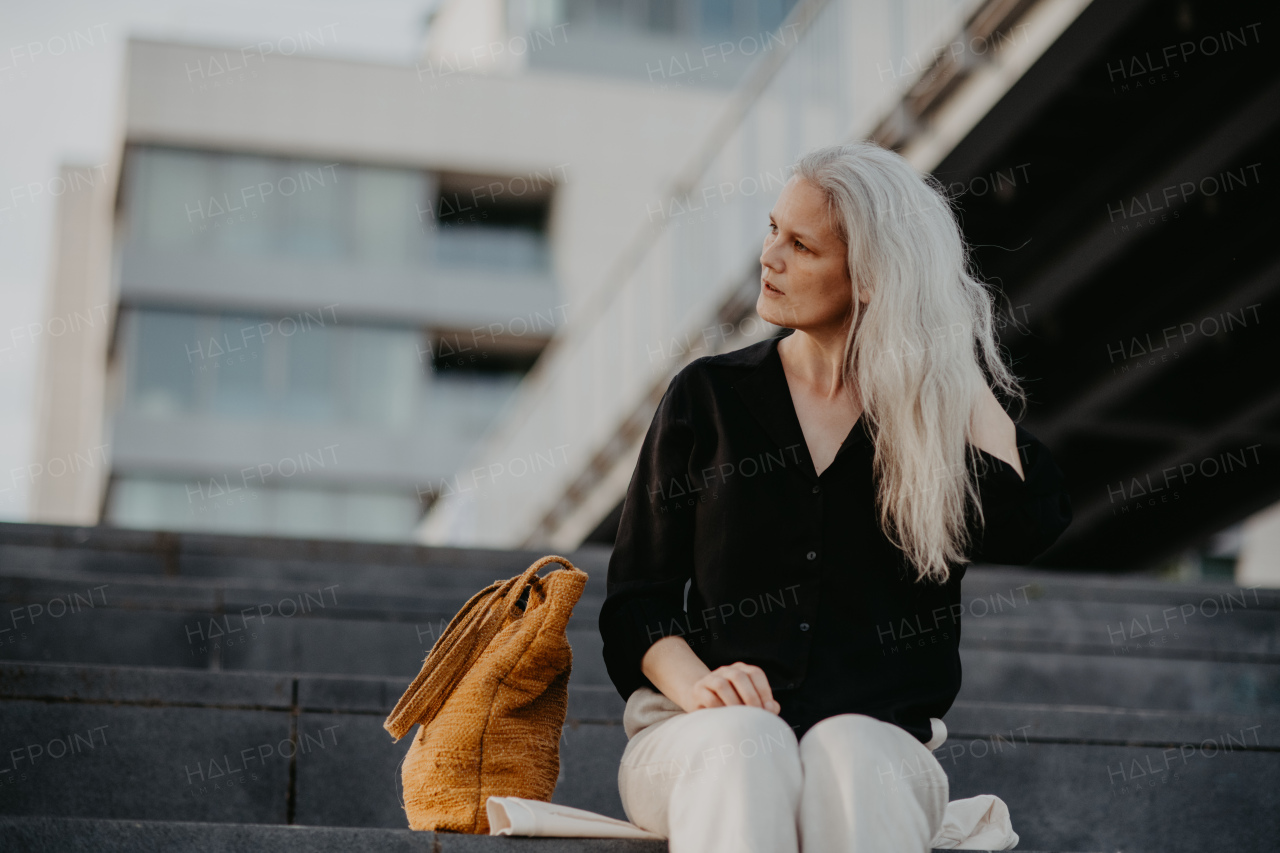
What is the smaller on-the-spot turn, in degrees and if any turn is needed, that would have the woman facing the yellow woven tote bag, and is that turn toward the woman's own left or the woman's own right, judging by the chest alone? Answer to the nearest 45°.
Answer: approximately 90° to the woman's own right

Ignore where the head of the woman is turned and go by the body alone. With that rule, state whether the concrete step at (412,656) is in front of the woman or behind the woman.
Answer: behind

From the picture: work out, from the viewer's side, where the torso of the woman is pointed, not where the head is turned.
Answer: toward the camera

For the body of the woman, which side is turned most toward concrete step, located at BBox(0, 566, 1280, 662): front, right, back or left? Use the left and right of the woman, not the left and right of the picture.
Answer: back

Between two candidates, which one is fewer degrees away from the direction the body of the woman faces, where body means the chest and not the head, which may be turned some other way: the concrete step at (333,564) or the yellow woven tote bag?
the yellow woven tote bag
